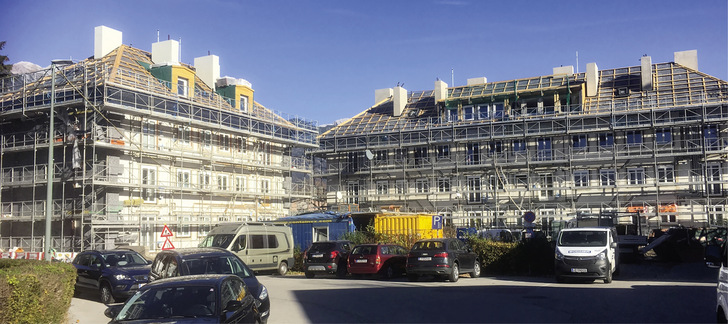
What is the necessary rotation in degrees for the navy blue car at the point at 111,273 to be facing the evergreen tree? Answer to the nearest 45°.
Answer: approximately 135° to its left

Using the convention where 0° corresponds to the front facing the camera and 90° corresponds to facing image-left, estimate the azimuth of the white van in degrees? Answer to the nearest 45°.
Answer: approximately 0°

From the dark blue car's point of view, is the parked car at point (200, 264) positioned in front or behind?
behind

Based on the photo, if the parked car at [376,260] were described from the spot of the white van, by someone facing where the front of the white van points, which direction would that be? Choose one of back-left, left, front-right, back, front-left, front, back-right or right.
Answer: right

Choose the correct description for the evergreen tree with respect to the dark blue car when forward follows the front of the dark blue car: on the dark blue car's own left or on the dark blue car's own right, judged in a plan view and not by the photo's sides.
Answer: on the dark blue car's own right

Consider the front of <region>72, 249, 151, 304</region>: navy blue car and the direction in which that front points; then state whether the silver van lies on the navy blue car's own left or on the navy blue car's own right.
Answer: on the navy blue car's own left

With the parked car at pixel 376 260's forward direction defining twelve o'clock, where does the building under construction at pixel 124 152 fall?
The building under construction is roughly at 9 o'clock from the parked car.

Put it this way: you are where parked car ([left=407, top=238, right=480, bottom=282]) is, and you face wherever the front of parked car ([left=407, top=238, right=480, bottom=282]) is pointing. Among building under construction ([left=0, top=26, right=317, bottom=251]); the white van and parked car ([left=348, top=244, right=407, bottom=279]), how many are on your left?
2

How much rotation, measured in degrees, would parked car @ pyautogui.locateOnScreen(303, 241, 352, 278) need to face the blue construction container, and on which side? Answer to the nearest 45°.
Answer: approximately 45° to its left

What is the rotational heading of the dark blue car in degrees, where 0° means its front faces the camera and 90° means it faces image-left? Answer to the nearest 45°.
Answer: approximately 45°

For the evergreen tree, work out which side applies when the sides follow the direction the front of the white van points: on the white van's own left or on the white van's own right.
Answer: on the white van's own right

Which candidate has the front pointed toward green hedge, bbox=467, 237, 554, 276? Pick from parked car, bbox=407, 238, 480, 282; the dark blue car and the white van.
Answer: the parked car
